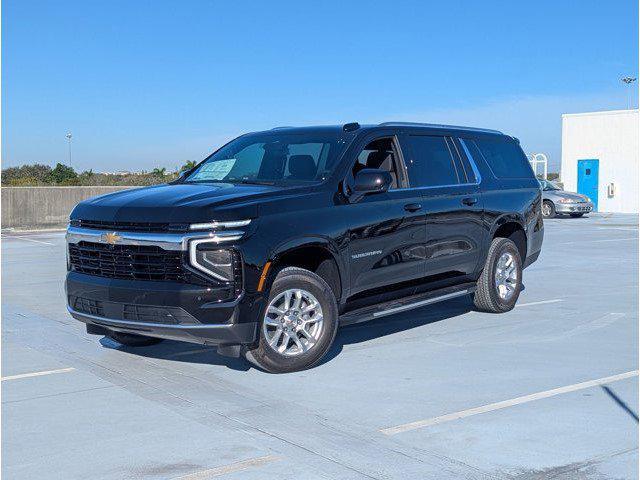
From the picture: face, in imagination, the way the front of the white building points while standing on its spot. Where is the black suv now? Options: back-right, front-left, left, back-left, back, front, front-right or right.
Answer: front

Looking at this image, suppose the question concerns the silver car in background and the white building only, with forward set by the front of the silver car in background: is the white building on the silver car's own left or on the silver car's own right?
on the silver car's own left

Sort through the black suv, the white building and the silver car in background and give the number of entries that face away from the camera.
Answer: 0

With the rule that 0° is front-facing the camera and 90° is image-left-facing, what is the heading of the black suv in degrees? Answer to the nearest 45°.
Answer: approximately 45°

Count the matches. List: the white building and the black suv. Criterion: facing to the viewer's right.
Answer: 0

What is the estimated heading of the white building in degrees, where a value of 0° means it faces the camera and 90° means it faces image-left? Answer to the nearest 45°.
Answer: approximately 0°

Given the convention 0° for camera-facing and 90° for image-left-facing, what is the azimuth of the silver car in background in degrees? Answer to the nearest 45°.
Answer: approximately 315°

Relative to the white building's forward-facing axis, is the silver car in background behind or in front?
in front

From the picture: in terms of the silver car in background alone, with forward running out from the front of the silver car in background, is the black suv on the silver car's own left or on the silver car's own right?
on the silver car's own right

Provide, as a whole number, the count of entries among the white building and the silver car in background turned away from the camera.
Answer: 0
